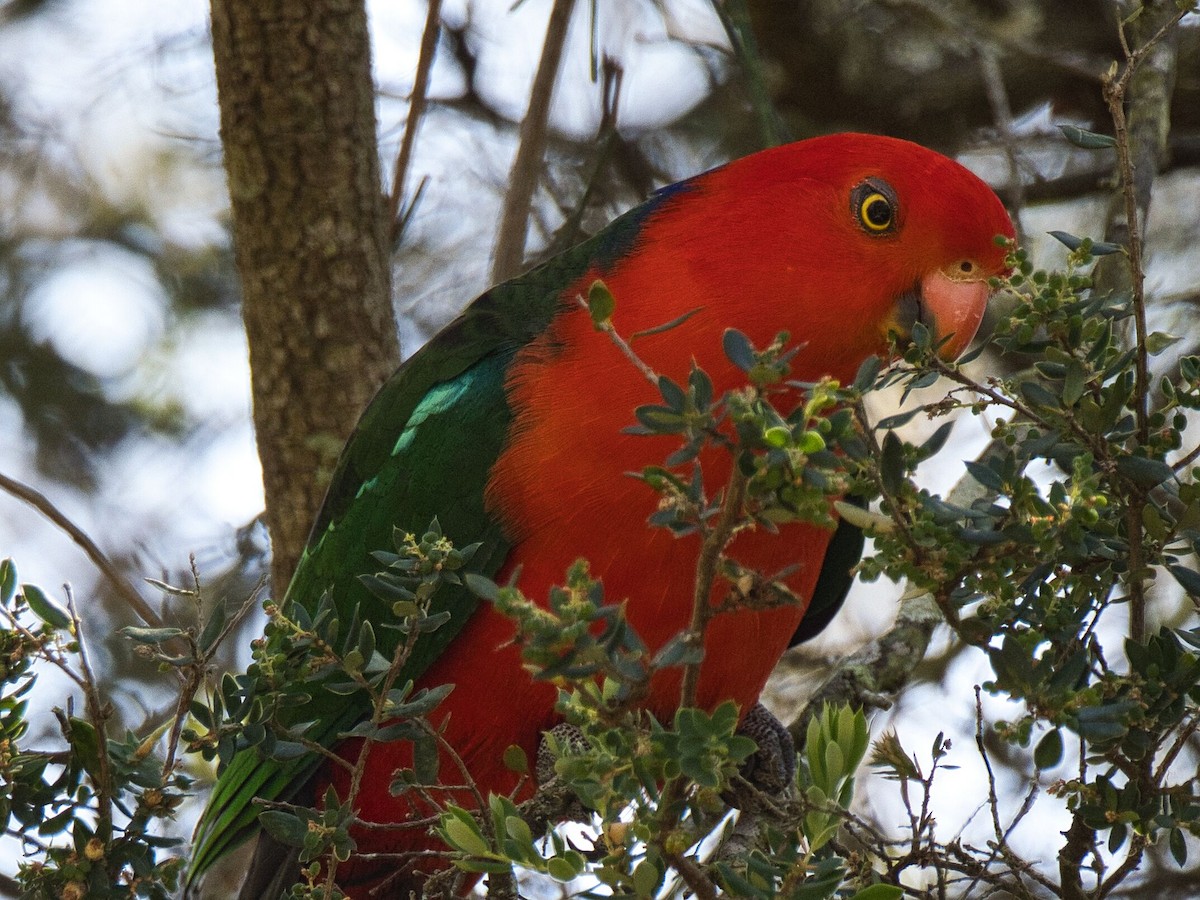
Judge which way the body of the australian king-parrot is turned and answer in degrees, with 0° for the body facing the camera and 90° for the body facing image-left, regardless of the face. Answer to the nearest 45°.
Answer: approximately 315°

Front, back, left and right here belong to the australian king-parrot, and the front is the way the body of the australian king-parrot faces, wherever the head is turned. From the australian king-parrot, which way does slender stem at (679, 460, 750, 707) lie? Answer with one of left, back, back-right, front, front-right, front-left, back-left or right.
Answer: front-right

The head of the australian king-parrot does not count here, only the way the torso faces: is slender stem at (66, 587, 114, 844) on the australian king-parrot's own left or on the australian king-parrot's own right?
on the australian king-parrot's own right

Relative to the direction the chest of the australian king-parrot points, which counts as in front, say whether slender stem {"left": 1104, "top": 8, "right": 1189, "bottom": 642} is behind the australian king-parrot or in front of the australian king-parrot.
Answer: in front
